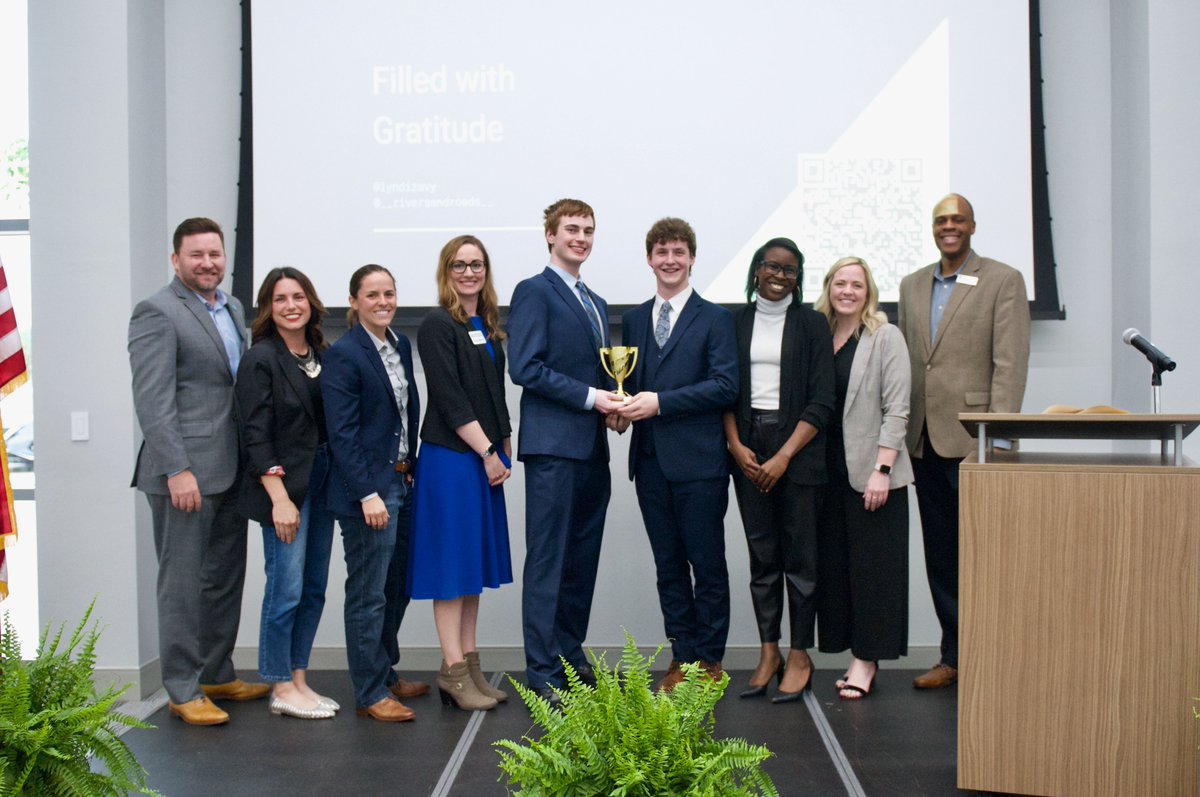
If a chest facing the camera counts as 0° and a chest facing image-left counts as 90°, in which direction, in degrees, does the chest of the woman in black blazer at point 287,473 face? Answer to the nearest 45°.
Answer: approximately 315°

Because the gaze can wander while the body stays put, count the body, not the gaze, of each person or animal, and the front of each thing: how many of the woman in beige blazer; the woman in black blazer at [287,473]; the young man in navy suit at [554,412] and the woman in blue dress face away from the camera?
0

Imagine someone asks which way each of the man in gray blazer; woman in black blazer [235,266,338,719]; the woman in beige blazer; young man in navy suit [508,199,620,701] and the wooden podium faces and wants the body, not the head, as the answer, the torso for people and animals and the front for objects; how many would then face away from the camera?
0

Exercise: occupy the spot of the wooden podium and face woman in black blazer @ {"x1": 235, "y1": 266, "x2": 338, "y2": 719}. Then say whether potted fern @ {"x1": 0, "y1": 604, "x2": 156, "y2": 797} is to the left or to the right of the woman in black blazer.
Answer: left

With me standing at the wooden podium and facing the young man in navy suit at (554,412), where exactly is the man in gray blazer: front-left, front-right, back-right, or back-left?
front-left

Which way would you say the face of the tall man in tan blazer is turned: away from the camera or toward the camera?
toward the camera

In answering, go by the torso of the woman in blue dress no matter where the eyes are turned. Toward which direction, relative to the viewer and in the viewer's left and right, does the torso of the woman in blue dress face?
facing the viewer and to the right of the viewer

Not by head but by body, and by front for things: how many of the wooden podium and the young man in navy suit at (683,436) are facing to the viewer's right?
0

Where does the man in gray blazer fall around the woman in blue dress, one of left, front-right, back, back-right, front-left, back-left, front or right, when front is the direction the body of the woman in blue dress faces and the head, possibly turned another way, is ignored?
back-right

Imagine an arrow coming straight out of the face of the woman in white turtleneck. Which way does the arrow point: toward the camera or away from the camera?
toward the camera

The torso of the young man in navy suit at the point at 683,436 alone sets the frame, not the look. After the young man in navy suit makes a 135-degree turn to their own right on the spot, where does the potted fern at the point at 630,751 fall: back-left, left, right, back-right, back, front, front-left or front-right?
back

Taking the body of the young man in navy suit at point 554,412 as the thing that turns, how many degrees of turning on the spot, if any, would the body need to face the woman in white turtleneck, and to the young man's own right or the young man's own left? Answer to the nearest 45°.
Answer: approximately 45° to the young man's own left

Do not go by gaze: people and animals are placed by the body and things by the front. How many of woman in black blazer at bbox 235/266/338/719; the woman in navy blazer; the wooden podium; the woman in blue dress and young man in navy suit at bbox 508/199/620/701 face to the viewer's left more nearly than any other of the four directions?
0
